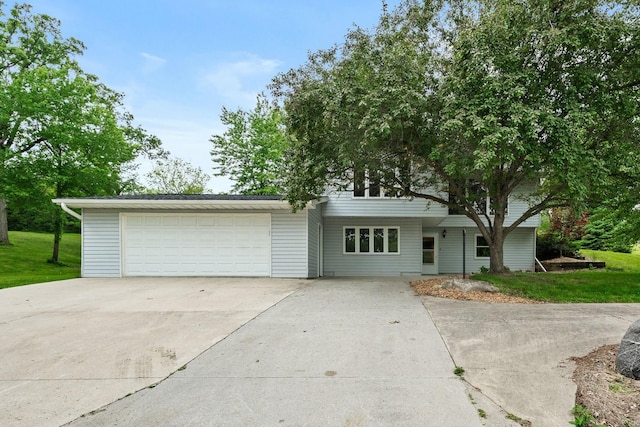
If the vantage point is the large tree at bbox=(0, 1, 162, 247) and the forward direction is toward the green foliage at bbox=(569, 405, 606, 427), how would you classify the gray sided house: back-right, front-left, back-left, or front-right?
front-left

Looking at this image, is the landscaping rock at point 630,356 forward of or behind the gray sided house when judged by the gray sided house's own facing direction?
forward

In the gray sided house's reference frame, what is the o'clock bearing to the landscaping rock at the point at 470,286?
The landscaping rock is roughly at 10 o'clock from the gray sided house.

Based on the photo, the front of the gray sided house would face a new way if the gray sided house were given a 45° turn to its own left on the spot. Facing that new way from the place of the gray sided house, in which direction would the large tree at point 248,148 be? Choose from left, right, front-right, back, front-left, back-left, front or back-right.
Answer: back-left

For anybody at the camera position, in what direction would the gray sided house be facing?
facing the viewer

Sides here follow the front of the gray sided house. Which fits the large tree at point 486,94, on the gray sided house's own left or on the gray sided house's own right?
on the gray sided house's own left

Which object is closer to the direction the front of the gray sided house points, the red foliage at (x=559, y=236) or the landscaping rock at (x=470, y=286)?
the landscaping rock

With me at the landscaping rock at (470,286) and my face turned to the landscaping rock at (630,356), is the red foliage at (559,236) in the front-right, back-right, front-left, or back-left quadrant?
back-left
